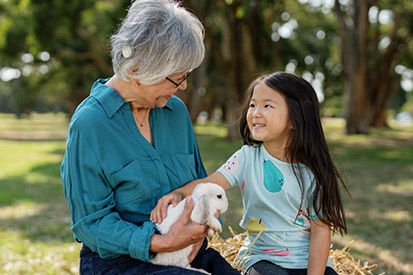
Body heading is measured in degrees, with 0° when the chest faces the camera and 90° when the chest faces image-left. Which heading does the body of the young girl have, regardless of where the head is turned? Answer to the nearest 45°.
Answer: approximately 45°

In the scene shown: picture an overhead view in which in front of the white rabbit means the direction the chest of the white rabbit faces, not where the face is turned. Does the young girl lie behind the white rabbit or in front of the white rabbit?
in front

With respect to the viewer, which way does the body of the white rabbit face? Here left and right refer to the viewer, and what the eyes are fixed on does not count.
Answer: facing to the right of the viewer

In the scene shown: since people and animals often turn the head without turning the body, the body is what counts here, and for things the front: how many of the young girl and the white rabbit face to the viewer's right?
1

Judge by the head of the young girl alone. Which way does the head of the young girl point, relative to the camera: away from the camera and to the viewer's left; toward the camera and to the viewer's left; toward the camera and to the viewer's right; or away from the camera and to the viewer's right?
toward the camera and to the viewer's left

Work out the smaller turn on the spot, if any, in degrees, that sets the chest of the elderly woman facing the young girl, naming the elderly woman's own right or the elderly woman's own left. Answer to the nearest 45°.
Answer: approximately 45° to the elderly woman's own left

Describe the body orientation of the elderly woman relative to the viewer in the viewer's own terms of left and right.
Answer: facing the viewer and to the right of the viewer

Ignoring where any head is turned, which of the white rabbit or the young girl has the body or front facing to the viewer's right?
the white rabbit

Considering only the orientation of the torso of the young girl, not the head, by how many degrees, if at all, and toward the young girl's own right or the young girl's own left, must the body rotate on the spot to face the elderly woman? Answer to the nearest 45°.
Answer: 0° — they already face them
